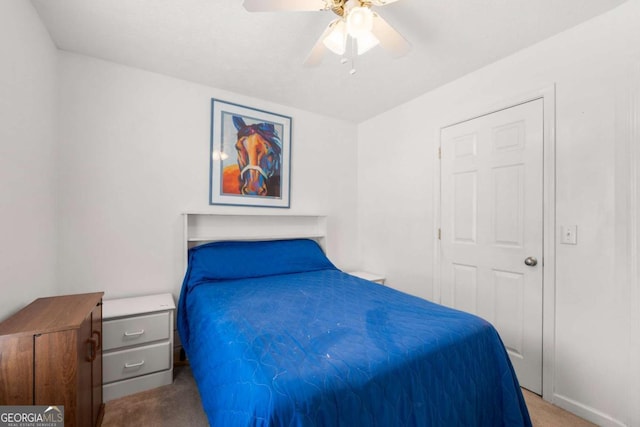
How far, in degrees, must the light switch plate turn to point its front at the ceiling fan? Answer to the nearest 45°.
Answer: approximately 45° to its right

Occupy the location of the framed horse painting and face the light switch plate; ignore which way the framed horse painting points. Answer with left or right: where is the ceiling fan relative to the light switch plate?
right

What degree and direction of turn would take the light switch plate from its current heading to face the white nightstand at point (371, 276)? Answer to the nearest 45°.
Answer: approximately 90° to its right

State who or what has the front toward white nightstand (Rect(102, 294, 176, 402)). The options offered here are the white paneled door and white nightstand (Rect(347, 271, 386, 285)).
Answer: the white paneled door

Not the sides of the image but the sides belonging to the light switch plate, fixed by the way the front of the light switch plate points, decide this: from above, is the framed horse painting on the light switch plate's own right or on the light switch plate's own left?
on the light switch plate's own right

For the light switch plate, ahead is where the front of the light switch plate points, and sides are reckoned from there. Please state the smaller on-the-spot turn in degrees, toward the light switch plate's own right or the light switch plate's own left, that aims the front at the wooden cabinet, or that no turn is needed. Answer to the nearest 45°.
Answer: approximately 45° to the light switch plate's own right

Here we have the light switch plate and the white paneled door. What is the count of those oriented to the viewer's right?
0

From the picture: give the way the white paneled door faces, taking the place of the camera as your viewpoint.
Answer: facing the viewer and to the left of the viewer

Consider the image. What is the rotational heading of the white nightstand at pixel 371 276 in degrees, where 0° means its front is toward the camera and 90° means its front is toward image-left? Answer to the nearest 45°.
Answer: approximately 315°

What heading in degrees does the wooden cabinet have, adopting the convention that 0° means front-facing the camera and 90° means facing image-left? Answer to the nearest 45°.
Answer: approximately 270°

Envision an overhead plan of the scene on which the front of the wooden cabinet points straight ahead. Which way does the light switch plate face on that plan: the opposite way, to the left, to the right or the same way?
the opposite way

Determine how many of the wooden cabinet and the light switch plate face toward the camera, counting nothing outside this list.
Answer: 1

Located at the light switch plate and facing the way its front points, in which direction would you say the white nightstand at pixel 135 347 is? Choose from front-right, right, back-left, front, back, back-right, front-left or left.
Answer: front-right

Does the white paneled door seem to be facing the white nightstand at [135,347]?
yes

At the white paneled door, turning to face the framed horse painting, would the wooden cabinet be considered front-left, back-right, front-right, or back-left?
front-left
